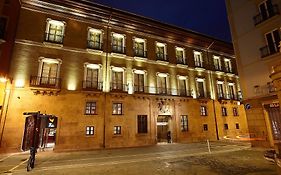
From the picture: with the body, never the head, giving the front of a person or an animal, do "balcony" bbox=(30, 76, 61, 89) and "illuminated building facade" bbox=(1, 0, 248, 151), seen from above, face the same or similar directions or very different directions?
same or similar directions

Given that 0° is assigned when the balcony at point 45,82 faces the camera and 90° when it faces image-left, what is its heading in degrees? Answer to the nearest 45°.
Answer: approximately 0°

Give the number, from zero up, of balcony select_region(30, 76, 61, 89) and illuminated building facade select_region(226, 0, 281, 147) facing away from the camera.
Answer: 0

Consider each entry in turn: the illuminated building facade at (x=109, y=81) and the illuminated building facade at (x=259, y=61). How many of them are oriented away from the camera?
0

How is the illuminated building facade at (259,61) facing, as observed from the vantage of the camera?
facing the viewer and to the left of the viewer

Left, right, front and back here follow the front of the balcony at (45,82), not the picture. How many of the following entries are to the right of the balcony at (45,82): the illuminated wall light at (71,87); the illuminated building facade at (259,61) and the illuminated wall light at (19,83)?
1

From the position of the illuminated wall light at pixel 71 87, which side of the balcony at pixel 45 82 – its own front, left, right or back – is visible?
left

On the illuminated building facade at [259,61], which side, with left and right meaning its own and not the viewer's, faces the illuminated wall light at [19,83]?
front

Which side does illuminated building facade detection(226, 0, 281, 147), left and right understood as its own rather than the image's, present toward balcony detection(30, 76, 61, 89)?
front

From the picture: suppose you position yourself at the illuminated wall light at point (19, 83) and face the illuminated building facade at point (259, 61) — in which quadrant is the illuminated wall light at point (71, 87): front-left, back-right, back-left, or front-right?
front-left

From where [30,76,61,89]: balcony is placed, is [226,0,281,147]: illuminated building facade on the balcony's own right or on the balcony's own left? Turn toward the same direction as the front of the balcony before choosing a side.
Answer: on the balcony's own left
